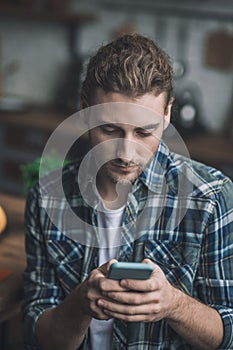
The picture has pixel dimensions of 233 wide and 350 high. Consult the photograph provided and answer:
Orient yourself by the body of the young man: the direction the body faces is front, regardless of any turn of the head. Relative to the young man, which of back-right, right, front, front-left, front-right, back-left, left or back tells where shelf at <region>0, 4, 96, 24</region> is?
back

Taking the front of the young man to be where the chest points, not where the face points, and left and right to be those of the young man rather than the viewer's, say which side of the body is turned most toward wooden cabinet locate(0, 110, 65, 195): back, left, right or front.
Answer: back

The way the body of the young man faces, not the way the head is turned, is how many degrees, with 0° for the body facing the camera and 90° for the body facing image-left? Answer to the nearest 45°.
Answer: approximately 0°
